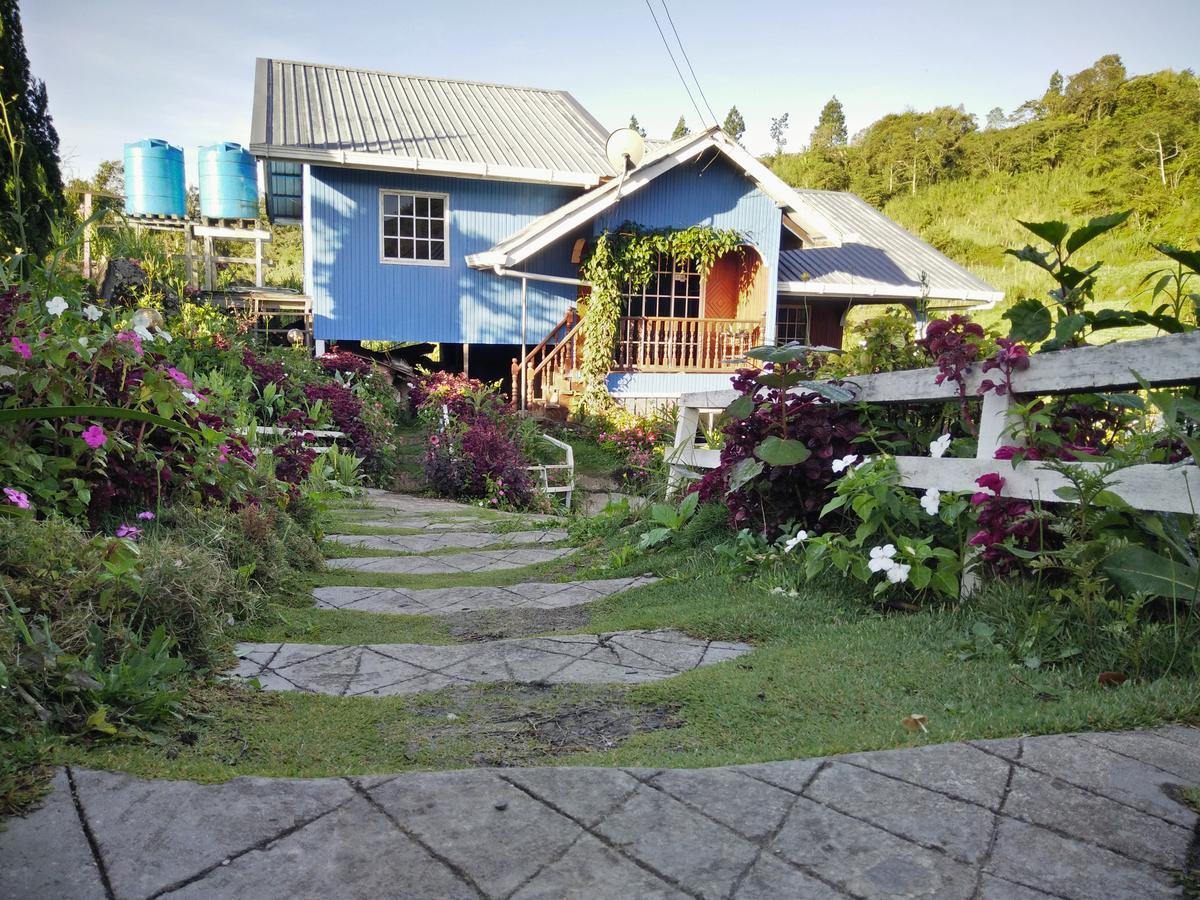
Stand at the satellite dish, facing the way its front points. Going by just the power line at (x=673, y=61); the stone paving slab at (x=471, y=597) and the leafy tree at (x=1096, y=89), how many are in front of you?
1

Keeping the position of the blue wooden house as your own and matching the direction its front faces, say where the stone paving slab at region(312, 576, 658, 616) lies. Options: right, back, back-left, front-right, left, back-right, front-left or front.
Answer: front

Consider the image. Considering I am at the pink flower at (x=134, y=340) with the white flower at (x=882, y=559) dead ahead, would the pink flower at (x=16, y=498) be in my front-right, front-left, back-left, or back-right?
front-right

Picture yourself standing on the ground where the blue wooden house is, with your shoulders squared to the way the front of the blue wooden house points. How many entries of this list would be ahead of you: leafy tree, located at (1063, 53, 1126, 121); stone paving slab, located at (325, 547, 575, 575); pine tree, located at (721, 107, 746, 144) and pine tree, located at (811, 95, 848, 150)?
1

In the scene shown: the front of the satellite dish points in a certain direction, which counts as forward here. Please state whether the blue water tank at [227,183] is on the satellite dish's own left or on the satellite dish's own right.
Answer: on the satellite dish's own right

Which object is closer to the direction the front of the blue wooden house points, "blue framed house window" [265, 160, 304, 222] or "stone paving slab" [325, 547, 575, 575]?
the stone paving slab

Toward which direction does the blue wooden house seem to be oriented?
toward the camera

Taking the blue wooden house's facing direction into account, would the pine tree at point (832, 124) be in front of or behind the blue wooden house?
behind

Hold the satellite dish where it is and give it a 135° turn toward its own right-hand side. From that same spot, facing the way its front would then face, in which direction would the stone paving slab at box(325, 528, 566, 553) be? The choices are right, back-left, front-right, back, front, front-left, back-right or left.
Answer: back-left

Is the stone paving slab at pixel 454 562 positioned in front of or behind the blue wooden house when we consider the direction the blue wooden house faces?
in front

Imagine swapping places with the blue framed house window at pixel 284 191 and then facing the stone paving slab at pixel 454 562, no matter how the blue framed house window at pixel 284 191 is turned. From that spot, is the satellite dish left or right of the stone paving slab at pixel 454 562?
left

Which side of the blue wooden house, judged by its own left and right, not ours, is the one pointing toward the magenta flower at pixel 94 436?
front

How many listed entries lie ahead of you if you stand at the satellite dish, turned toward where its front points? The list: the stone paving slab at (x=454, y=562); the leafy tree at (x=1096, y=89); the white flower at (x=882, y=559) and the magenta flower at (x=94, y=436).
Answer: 3

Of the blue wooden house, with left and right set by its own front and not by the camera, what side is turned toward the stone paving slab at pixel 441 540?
front

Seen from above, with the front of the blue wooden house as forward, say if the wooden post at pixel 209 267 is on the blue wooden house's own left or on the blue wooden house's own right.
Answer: on the blue wooden house's own right
